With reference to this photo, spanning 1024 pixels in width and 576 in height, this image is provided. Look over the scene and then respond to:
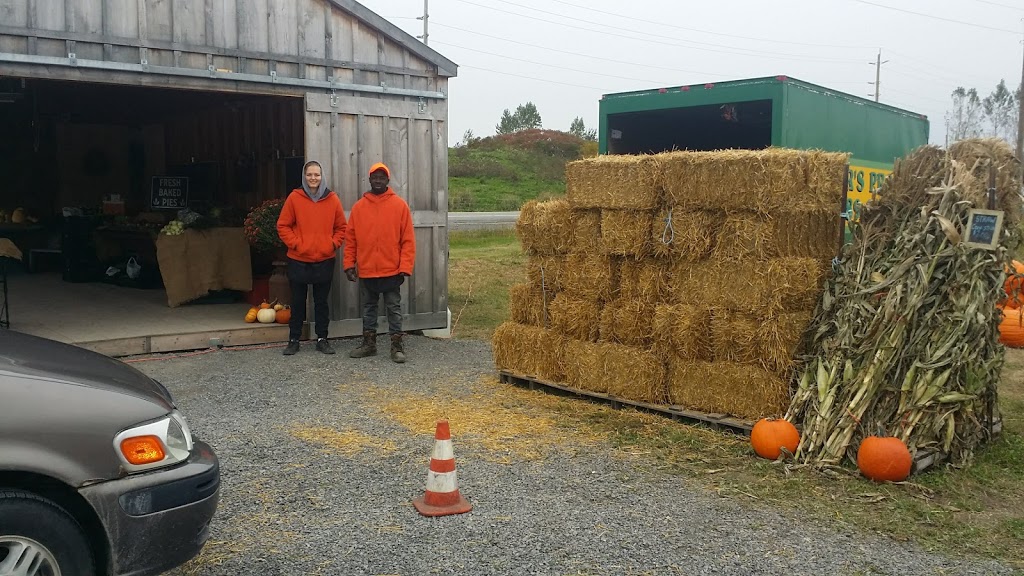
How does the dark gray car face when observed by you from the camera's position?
facing to the right of the viewer

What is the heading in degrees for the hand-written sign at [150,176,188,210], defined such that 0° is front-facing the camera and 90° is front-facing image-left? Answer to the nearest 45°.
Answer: approximately 0°

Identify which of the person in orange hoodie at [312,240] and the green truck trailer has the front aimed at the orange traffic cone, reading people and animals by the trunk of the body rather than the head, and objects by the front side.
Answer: the person in orange hoodie

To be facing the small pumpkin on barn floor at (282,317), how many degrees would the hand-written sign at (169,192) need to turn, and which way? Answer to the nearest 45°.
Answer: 0° — it already faces it

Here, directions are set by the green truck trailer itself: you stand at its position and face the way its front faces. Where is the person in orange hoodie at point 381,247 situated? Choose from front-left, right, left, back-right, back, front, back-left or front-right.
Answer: back

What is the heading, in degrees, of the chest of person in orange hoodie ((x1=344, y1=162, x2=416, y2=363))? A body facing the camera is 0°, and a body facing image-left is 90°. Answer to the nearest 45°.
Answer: approximately 0°

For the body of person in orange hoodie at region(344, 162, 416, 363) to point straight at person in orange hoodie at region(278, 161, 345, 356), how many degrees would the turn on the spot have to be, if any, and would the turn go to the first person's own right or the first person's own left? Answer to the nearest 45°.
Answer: approximately 135° to the first person's own right

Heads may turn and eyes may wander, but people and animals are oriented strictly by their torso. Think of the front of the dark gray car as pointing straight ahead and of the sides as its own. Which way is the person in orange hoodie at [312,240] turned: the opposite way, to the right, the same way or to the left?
to the right
